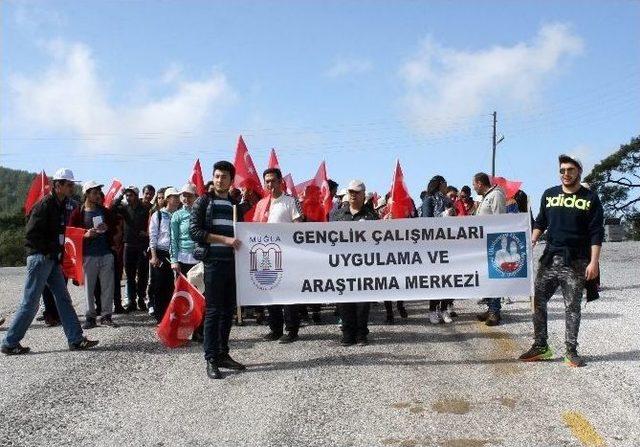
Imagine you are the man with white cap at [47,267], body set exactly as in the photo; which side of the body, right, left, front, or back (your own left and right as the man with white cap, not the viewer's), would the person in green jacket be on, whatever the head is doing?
front

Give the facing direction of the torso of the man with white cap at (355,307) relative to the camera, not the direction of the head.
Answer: toward the camera

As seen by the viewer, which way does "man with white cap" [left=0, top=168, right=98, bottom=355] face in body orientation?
to the viewer's right

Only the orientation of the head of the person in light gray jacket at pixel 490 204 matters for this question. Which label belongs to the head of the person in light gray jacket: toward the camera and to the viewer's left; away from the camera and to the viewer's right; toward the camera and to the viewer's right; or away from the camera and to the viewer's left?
toward the camera and to the viewer's left

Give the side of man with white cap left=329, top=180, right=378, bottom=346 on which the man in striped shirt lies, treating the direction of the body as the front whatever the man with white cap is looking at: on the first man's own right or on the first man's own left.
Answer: on the first man's own right

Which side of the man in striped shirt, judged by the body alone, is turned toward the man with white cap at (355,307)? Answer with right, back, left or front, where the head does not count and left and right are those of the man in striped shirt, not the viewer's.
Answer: left

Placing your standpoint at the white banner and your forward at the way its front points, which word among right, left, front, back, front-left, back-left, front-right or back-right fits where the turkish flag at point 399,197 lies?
back

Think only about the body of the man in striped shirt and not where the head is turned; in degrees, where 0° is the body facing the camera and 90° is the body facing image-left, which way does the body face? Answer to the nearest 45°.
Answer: approximately 315°

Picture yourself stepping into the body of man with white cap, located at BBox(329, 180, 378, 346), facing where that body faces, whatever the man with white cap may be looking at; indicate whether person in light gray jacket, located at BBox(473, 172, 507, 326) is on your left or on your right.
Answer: on your left

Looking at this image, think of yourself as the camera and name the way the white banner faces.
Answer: facing the viewer
